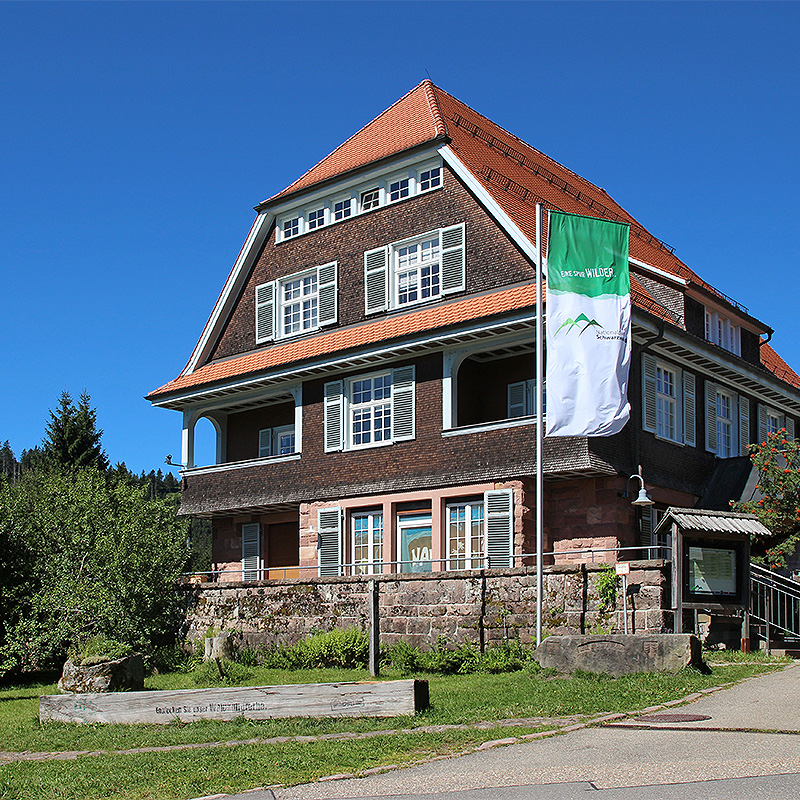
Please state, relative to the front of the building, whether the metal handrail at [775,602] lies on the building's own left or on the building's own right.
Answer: on the building's own left

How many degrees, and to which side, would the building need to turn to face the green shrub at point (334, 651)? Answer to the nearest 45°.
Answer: approximately 45° to its left

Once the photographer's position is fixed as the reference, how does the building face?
facing the viewer and to the left of the viewer

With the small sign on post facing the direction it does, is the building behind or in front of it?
behind

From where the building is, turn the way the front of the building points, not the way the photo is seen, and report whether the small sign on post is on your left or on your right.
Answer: on your left

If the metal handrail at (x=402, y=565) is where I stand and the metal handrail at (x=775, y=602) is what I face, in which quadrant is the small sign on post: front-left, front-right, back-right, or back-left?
front-right

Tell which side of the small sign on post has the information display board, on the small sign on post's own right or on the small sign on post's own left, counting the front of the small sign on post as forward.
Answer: on the small sign on post's own left

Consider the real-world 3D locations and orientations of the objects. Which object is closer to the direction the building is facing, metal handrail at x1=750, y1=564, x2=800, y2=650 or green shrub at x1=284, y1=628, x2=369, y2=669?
the green shrub

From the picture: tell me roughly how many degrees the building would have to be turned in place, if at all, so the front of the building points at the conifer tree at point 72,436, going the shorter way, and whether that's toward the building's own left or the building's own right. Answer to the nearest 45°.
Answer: approximately 90° to the building's own right

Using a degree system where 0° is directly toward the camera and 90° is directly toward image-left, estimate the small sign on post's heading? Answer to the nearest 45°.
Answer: approximately 0°
